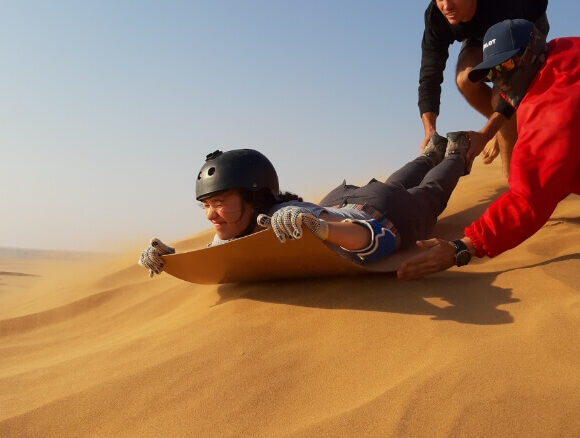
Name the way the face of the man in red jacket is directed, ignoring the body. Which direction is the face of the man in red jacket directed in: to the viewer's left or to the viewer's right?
to the viewer's left

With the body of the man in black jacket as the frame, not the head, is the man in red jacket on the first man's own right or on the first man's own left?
on the first man's own left

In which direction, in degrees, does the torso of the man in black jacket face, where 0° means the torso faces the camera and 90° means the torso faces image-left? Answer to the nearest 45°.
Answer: approximately 45°

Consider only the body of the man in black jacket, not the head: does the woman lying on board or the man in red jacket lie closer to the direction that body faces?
the woman lying on board

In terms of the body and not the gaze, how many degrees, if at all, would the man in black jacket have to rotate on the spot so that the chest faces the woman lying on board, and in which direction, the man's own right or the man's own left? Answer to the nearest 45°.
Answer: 0° — they already face them

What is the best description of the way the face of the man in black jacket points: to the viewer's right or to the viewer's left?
to the viewer's left
